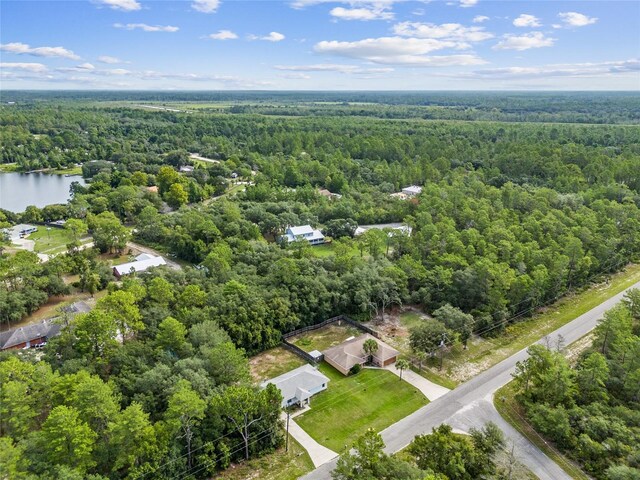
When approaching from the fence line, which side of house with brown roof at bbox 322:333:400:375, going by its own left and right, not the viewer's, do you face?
back

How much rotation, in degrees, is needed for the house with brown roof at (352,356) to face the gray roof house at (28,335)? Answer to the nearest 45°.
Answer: approximately 135° to its right

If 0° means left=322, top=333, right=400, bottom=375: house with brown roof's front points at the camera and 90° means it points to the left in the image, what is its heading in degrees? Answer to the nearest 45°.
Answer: approximately 315°

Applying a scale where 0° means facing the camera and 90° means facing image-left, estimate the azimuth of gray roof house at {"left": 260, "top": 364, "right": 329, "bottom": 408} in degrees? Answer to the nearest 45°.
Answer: approximately 315°

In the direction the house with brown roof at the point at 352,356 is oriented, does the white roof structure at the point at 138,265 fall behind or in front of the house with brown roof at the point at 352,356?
behind

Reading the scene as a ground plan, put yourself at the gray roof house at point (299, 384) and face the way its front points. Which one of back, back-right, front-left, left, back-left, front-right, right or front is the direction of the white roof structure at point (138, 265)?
back

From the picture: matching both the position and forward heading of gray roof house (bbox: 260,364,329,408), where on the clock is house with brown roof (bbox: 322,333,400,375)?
The house with brown roof is roughly at 9 o'clock from the gray roof house.
